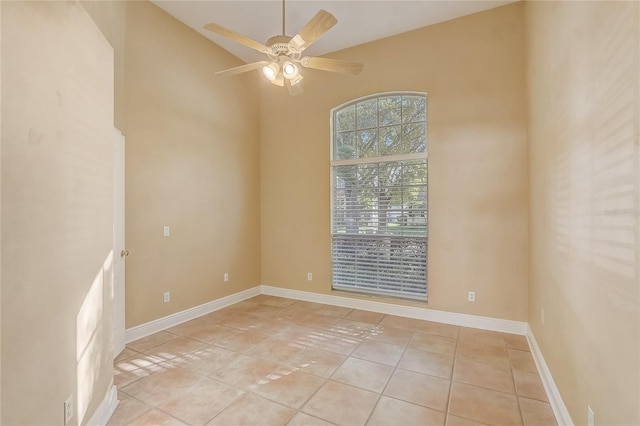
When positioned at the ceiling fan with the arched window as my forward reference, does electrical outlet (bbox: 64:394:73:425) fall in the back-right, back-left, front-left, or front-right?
back-left

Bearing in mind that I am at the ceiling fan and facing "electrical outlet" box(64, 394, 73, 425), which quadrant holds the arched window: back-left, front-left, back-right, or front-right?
back-right

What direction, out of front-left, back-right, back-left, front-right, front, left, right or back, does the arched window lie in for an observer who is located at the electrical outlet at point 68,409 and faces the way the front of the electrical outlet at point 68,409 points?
front-left

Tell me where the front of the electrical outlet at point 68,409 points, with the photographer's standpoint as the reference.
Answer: facing the viewer and to the right of the viewer
